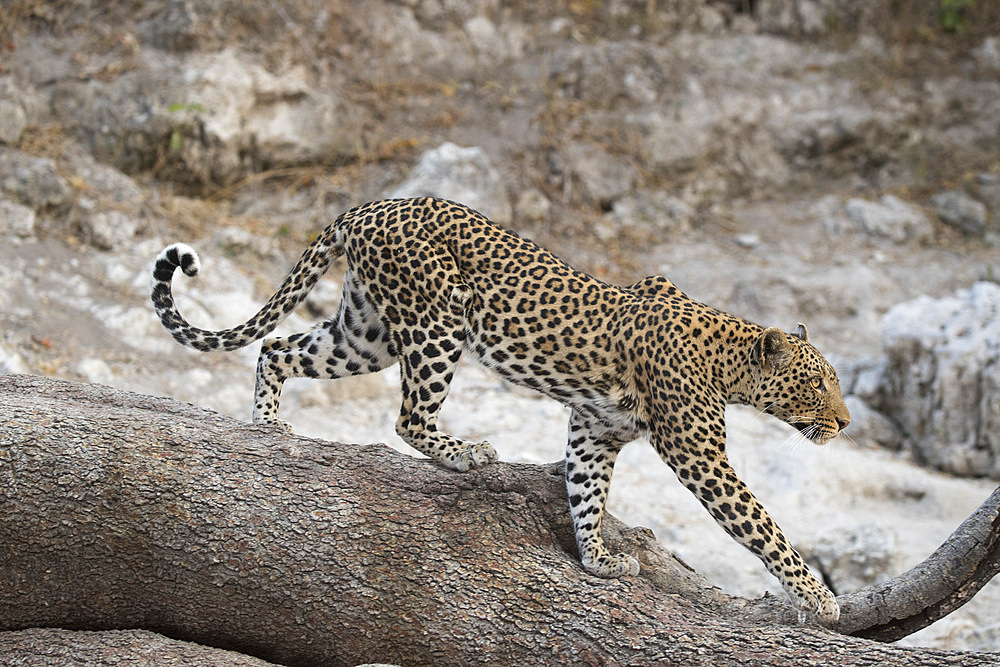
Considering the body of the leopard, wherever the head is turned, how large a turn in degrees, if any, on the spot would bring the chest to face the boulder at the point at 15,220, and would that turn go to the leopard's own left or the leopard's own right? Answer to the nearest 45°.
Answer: approximately 135° to the leopard's own left

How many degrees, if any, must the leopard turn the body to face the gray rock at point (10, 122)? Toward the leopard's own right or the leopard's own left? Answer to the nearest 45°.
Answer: approximately 135° to the leopard's own left

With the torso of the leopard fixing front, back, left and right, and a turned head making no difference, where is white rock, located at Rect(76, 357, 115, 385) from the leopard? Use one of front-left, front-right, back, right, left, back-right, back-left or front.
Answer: back-left

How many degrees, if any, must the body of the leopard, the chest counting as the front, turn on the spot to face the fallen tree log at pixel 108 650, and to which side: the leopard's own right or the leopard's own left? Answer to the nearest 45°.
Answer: approximately 135° to the leopard's own right

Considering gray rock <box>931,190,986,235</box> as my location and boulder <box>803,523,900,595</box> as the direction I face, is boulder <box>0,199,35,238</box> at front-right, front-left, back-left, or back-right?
front-right

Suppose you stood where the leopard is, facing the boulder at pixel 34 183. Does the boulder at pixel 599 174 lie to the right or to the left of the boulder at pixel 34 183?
right

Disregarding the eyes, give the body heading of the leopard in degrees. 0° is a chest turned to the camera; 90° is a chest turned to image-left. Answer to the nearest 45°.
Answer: approximately 270°

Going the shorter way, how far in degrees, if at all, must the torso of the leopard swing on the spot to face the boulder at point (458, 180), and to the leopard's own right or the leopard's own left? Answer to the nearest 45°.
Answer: approximately 90° to the leopard's own left

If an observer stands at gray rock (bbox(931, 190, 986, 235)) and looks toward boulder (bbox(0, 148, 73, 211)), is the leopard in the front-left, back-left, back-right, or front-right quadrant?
front-left

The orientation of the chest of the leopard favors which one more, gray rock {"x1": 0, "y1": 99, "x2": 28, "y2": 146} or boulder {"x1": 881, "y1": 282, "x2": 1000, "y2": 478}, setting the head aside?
the boulder

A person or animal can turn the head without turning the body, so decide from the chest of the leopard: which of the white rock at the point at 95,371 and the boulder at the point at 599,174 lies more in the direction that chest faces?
the boulder

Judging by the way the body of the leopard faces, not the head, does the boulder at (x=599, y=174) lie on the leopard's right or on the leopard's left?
on the leopard's left

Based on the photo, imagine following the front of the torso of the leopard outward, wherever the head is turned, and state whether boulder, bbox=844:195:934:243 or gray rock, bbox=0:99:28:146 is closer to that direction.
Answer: the boulder
